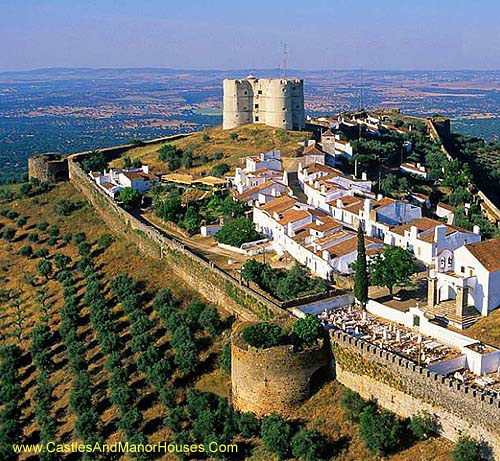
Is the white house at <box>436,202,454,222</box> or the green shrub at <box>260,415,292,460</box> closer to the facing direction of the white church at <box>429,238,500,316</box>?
the green shrub

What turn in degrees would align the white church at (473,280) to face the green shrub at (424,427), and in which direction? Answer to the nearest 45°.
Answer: approximately 45° to its left

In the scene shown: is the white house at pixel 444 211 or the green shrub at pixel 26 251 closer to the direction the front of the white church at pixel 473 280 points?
the green shrub

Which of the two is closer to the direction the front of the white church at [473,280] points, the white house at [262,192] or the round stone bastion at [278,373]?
the round stone bastion

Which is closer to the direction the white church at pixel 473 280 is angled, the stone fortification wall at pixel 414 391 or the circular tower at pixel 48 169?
the stone fortification wall

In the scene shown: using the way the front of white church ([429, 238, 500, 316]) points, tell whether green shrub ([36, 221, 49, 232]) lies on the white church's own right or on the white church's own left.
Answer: on the white church's own right

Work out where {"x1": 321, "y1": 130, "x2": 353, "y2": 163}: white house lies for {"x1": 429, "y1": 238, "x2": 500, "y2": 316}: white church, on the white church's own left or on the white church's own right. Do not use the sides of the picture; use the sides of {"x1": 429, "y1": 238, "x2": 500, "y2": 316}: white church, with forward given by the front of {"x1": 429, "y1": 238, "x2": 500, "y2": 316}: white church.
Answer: on the white church's own right

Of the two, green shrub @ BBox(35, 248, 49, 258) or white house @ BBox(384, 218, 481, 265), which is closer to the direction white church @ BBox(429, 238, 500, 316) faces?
the green shrub

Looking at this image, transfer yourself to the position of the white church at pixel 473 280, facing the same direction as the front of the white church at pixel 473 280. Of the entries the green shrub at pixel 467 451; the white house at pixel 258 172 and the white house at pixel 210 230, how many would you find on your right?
2

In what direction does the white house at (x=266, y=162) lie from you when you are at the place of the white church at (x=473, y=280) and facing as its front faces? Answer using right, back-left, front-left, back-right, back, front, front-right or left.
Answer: right

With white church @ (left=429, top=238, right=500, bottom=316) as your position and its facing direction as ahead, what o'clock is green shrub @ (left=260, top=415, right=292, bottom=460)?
The green shrub is roughly at 12 o'clock from the white church.

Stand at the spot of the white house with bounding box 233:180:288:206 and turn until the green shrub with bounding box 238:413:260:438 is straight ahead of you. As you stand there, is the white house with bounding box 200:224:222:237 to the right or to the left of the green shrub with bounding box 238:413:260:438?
right

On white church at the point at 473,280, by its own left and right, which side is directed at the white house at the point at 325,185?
right

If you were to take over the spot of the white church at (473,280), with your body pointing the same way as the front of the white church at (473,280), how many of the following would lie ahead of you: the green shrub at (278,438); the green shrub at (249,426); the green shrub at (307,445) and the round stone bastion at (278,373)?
4

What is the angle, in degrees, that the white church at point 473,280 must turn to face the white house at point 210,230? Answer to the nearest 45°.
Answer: approximately 90° to its right

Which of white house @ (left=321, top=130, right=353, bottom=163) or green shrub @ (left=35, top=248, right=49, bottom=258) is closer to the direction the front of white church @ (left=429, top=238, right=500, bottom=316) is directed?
the green shrub

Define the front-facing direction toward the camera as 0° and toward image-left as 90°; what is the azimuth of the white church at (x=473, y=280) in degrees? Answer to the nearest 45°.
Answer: approximately 45°

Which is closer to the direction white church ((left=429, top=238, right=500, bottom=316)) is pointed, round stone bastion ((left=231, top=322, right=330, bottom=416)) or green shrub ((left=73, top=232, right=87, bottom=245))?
the round stone bastion

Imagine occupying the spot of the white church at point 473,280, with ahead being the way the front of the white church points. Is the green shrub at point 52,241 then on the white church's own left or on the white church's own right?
on the white church's own right
